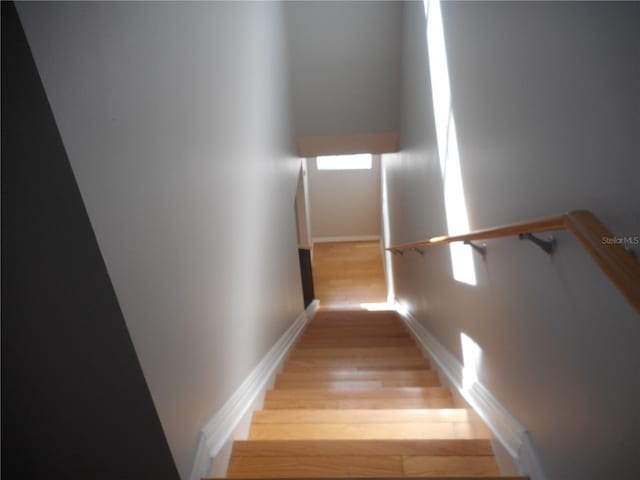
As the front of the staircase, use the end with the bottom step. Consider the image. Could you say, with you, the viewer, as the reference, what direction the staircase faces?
facing away from the viewer
